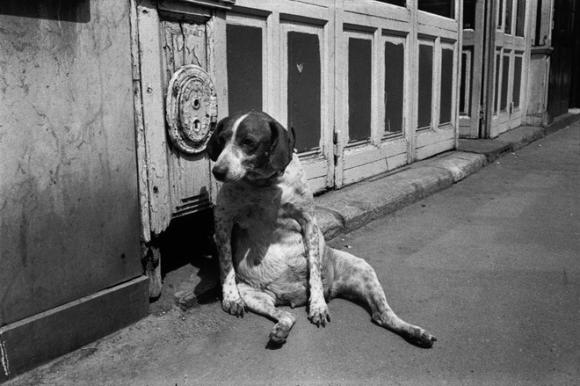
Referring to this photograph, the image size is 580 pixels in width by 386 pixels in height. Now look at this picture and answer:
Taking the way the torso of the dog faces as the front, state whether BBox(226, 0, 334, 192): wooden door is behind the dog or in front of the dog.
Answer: behind

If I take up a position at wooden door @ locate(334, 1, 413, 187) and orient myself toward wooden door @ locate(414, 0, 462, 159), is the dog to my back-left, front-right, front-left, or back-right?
back-right

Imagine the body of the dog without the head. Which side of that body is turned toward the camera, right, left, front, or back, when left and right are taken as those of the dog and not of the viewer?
front

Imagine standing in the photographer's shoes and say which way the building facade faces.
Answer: facing the viewer and to the right of the viewer

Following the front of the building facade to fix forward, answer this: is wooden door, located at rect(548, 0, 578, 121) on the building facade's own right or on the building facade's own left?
on the building facade's own left
